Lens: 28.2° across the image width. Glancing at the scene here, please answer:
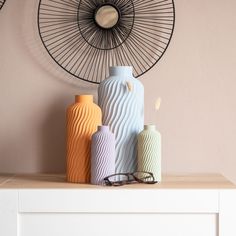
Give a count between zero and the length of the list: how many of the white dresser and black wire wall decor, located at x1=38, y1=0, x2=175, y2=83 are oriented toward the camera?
2

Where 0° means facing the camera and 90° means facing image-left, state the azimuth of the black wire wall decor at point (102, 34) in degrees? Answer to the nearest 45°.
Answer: approximately 0°

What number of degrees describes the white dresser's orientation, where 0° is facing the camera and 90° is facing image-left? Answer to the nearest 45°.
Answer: approximately 0°

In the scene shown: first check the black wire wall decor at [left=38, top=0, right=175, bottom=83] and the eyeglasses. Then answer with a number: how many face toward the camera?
2
